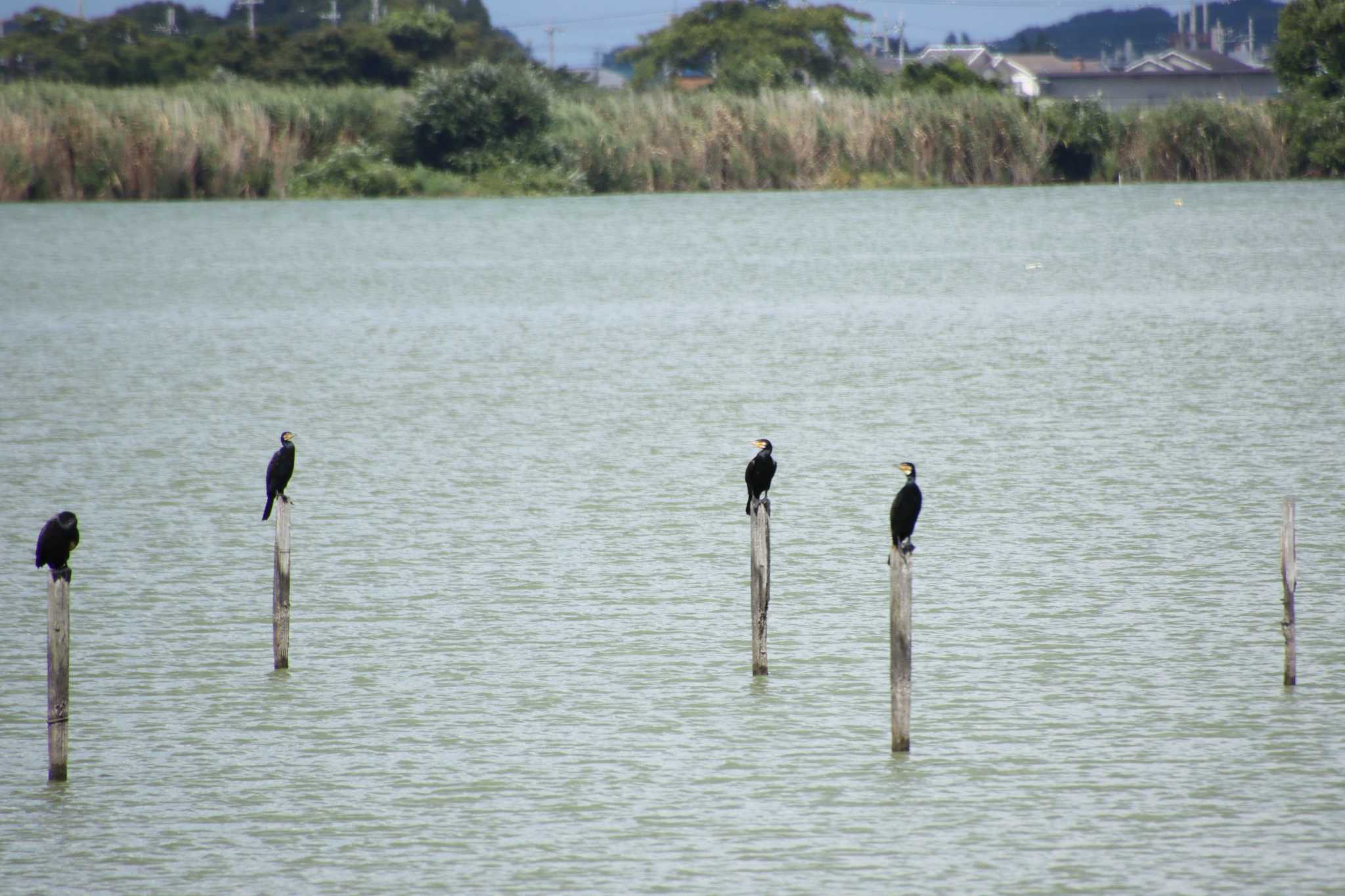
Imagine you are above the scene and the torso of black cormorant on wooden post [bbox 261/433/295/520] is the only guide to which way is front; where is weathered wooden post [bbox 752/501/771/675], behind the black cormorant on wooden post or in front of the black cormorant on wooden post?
in front

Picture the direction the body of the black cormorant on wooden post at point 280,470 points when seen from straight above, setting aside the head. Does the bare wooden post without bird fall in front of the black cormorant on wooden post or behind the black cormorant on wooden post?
in front

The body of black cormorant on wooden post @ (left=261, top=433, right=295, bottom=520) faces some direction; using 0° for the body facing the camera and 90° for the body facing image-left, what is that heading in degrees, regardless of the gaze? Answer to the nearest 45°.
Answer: approximately 270°

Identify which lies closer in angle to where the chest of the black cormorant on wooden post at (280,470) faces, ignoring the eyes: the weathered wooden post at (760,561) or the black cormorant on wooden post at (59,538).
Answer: the weathered wooden post

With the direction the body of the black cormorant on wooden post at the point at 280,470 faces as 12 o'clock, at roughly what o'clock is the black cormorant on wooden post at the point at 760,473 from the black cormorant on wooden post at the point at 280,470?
the black cormorant on wooden post at the point at 760,473 is roughly at 1 o'clock from the black cormorant on wooden post at the point at 280,470.

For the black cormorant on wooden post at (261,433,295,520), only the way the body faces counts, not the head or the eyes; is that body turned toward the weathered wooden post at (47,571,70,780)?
no

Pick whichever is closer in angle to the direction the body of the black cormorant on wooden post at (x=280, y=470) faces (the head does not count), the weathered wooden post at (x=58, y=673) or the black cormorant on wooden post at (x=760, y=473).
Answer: the black cormorant on wooden post
